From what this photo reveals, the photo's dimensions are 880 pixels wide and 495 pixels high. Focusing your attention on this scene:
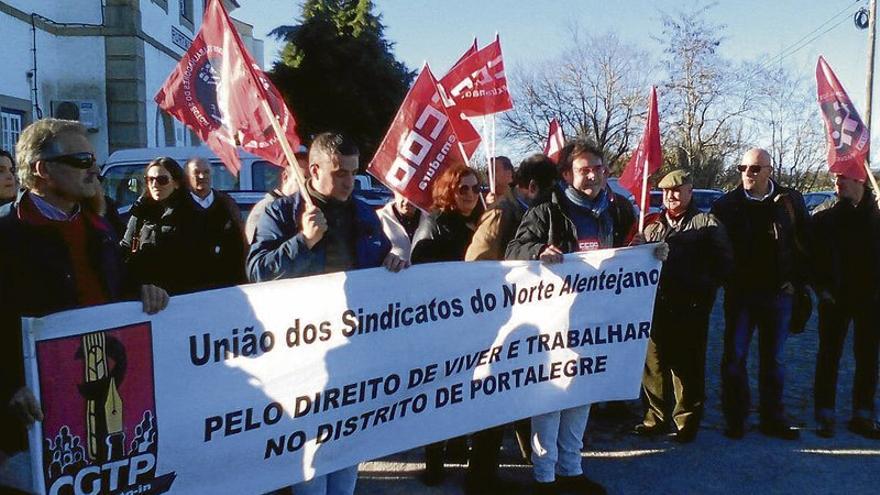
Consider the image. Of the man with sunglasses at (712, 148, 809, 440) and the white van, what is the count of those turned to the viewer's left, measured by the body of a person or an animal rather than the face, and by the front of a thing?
1

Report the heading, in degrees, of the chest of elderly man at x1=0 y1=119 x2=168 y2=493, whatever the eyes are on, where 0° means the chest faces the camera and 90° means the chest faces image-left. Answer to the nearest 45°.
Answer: approximately 315°

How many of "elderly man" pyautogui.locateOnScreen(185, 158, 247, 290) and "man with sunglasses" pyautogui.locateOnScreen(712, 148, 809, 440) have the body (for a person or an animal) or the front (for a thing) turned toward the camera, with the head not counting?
2

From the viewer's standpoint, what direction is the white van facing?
to the viewer's left

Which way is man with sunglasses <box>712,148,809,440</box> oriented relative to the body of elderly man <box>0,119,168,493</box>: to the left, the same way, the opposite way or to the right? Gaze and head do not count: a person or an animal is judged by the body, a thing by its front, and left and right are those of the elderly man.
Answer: to the right

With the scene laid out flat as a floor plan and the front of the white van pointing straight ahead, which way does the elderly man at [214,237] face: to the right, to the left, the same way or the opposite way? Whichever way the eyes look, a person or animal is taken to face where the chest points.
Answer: to the left

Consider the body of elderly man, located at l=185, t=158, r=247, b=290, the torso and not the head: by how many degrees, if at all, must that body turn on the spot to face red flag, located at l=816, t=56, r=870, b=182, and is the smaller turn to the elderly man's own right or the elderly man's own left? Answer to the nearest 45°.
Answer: approximately 90° to the elderly man's own left

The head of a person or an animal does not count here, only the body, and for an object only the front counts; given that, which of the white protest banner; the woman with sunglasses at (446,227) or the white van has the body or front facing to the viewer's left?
the white van

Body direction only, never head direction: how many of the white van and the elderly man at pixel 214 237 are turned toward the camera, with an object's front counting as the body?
1

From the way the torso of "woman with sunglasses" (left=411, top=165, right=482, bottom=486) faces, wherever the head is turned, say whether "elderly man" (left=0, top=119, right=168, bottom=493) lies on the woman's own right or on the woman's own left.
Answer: on the woman's own right

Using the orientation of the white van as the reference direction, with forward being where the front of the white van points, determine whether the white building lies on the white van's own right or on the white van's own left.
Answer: on the white van's own right

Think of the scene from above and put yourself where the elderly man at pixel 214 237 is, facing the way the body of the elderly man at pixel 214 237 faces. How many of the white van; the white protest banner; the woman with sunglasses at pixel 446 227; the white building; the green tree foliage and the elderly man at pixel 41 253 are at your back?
3
